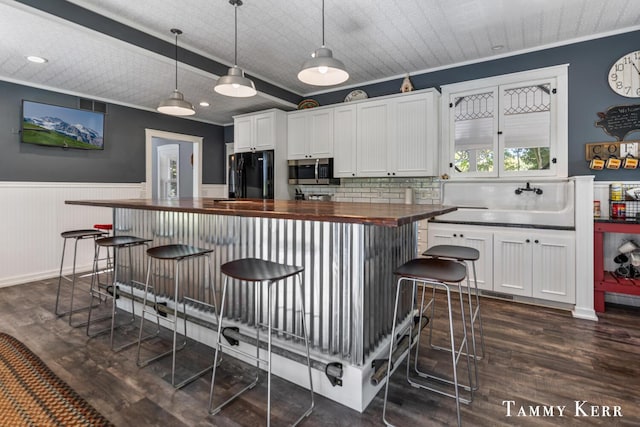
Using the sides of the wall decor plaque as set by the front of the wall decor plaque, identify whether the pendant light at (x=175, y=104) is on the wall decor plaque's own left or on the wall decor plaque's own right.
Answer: on the wall decor plaque's own right

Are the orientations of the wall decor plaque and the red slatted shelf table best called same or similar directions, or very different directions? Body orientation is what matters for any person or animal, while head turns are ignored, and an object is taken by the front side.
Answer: same or similar directions

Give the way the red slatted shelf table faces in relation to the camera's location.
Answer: facing the viewer

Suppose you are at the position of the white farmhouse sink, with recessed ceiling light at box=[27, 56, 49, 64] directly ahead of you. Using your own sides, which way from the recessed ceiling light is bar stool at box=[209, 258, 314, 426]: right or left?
left

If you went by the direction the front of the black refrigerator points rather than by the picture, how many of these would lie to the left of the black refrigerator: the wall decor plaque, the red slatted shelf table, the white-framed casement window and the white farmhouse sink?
4

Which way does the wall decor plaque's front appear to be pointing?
toward the camera

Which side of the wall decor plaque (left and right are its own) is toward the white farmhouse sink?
right

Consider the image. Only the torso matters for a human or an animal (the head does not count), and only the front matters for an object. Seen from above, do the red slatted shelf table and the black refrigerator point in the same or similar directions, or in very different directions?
same or similar directions

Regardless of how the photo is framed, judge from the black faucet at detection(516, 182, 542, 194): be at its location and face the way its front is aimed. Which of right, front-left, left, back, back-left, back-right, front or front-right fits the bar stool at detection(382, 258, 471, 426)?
front

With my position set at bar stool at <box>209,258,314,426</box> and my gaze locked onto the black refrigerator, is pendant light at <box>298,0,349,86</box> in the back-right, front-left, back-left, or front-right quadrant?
front-right

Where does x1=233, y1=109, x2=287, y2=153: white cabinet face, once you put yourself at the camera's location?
facing the viewer and to the left of the viewer

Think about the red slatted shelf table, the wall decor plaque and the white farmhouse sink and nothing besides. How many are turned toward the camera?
3

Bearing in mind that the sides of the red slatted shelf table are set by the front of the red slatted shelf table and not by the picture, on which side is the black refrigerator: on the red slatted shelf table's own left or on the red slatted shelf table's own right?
on the red slatted shelf table's own right

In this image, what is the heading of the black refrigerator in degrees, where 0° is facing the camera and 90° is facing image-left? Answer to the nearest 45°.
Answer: approximately 45°
